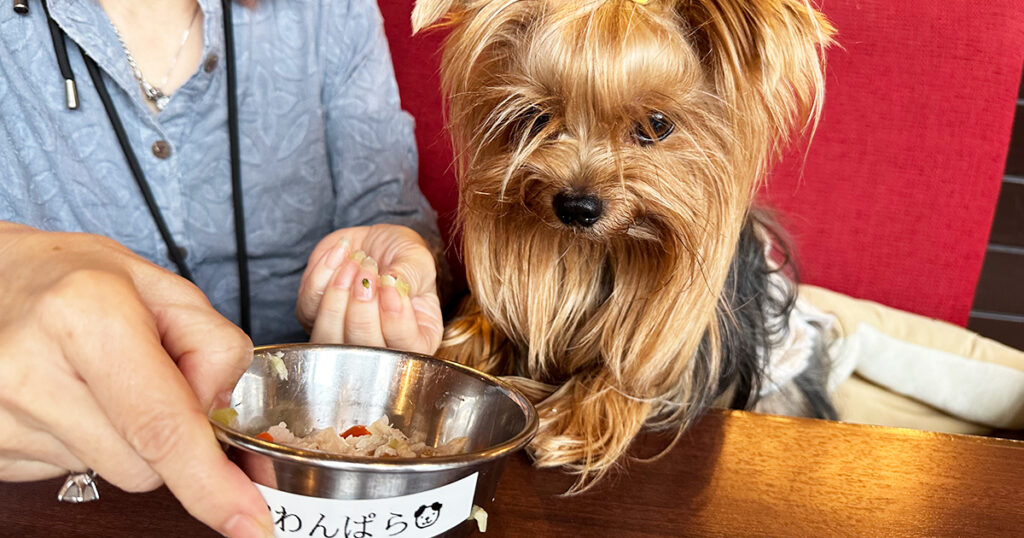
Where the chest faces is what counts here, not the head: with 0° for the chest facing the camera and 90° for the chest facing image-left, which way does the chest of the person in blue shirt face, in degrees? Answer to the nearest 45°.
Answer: approximately 0°

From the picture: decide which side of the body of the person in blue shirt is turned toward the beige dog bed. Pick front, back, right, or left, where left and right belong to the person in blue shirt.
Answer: left

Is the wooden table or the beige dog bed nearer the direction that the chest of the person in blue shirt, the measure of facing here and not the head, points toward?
the wooden table

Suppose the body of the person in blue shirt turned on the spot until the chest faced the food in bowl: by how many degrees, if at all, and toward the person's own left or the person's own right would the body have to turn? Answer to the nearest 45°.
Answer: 0° — they already face it
